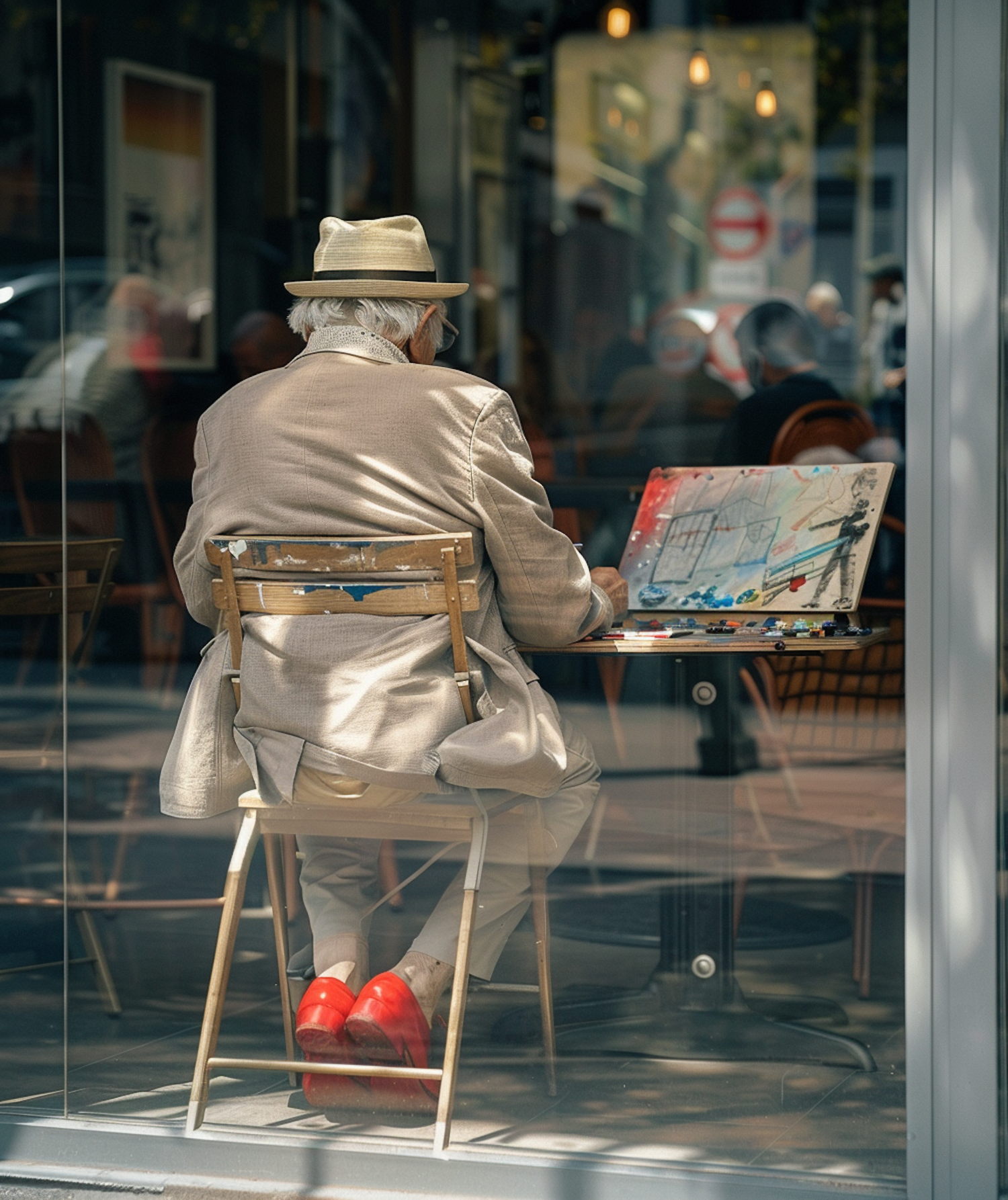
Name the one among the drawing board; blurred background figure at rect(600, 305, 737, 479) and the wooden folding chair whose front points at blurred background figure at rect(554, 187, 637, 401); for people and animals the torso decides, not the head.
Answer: the wooden folding chair

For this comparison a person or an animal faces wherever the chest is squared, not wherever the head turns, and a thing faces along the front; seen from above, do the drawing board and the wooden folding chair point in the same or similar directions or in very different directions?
very different directions

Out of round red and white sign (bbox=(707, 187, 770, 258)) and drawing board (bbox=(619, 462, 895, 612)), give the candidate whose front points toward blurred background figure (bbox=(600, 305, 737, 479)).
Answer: the round red and white sign

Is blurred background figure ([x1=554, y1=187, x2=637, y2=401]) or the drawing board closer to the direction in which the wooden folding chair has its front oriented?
the blurred background figure

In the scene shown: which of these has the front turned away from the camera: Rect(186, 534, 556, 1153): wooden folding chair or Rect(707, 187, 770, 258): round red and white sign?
the wooden folding chair

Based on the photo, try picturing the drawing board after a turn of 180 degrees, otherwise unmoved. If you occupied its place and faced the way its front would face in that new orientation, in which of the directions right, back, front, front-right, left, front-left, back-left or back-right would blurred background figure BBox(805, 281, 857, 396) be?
front

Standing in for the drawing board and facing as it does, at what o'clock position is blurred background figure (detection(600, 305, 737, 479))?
The blurred background figure is roughly at 6 o'clock from the drawing board.

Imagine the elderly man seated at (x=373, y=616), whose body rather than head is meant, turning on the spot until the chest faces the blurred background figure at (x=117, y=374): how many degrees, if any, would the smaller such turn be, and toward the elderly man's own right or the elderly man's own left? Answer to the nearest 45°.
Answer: approximately 45° to the elderly man's own left

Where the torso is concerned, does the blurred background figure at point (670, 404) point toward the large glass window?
yes

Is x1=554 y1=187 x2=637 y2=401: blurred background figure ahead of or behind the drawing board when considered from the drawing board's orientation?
behind
